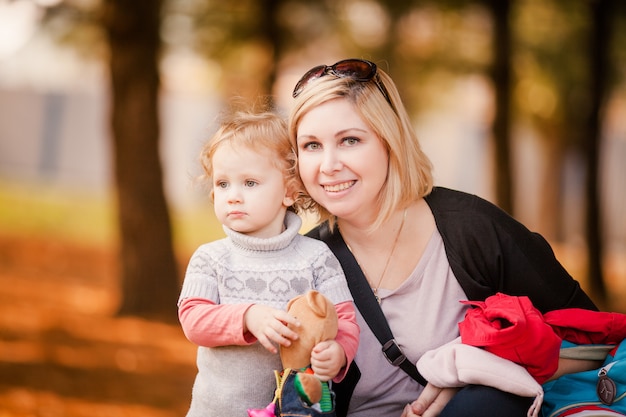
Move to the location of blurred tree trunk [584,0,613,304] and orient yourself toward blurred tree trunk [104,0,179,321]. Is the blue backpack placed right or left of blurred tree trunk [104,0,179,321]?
left

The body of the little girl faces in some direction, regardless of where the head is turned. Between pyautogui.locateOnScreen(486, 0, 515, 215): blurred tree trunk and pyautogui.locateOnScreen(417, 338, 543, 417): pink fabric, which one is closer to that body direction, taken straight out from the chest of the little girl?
the pink fabric

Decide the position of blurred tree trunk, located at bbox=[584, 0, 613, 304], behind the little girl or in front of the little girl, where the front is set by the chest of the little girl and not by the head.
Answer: behind

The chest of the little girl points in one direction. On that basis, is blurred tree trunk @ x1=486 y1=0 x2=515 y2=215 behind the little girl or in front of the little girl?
behind

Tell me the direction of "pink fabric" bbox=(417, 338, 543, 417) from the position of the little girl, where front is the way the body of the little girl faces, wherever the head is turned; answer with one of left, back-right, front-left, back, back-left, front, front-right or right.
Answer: left

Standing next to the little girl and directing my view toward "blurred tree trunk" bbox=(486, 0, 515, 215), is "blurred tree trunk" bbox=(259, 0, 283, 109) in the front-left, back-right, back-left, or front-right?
front-left

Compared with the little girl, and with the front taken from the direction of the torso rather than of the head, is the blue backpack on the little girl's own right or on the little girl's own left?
on the little girl's own left

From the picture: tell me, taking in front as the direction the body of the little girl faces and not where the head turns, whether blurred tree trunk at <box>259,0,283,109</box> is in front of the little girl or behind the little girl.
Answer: behind

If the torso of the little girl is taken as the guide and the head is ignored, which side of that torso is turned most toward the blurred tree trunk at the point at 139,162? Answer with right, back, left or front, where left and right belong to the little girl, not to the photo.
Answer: back

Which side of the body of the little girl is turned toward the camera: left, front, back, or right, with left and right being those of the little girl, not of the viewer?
front

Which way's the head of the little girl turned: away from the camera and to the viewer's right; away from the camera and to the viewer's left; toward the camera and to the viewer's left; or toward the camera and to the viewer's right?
toward the camera and to the viewer's left
